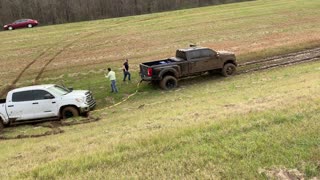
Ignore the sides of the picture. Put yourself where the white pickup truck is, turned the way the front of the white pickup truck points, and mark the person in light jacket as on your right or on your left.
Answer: on your left

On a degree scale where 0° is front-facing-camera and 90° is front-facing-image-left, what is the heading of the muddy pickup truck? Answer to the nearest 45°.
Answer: approximately 225°

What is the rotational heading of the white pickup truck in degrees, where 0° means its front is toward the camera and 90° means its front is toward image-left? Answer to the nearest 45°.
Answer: approximately 315°

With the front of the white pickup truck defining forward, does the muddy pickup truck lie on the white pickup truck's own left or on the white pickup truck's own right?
on the white pickup truck's own left

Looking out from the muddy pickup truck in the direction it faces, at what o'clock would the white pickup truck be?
The white pickup truck is roughly at 6 o'clock from the muddy pickup truck.

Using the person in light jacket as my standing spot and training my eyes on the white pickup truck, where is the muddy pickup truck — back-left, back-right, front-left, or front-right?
back-left

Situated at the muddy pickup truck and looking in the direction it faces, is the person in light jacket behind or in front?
behind

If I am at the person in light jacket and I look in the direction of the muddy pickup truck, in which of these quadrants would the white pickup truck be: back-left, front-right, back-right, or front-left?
back-right
